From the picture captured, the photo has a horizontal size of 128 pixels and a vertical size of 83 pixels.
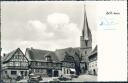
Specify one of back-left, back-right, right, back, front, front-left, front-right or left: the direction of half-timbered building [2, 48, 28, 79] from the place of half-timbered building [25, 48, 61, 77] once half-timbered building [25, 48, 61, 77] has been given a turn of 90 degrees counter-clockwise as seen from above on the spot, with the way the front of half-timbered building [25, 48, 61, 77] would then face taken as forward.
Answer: back-left

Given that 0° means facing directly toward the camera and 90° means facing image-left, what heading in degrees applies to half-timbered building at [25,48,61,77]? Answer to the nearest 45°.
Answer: approximately 315°
